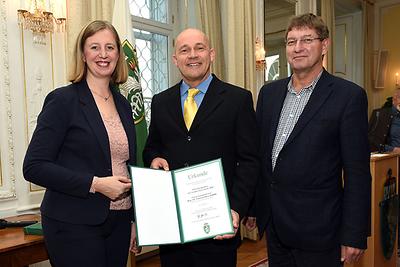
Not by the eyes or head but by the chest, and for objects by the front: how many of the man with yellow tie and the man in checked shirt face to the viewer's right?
0

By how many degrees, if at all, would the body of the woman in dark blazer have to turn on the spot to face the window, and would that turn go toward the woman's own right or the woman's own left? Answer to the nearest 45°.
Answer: approximately 135° to the woman's own left

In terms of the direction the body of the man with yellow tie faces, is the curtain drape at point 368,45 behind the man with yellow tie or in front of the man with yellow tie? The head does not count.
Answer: behind

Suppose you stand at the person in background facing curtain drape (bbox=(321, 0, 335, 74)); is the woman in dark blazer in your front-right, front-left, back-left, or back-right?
back-left

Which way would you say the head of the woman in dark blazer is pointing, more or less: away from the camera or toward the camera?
toward the camera

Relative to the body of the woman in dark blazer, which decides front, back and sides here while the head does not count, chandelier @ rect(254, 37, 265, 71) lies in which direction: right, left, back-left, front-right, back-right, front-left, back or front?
left

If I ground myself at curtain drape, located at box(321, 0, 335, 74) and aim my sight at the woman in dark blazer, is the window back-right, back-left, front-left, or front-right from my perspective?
front-right

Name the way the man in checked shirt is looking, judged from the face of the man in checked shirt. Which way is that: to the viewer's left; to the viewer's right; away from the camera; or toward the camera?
toward the camera

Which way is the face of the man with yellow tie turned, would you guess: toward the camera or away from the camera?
toward the camera

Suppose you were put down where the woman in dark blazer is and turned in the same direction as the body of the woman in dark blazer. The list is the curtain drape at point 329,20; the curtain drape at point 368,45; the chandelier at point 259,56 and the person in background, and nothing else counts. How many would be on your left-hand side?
4

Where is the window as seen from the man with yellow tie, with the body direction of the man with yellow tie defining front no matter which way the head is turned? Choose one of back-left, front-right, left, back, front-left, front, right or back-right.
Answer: back

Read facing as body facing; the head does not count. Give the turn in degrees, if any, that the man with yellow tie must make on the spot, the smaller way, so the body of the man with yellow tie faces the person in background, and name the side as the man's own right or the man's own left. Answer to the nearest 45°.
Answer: approximately 135° to the man's own left

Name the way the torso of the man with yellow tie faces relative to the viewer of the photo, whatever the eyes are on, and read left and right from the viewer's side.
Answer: facing the viewer

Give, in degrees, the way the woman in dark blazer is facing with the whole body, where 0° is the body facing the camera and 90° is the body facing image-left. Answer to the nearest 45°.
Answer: approximately 315°

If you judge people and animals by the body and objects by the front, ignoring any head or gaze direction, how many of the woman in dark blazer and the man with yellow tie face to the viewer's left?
0

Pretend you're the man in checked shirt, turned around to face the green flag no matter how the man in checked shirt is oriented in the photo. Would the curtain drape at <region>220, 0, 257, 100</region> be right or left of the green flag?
right

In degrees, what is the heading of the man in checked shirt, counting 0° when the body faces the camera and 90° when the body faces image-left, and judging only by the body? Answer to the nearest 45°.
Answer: approximately 45°

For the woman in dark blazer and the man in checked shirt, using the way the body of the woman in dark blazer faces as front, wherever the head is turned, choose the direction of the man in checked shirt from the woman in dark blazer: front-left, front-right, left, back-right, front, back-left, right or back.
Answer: front-left
